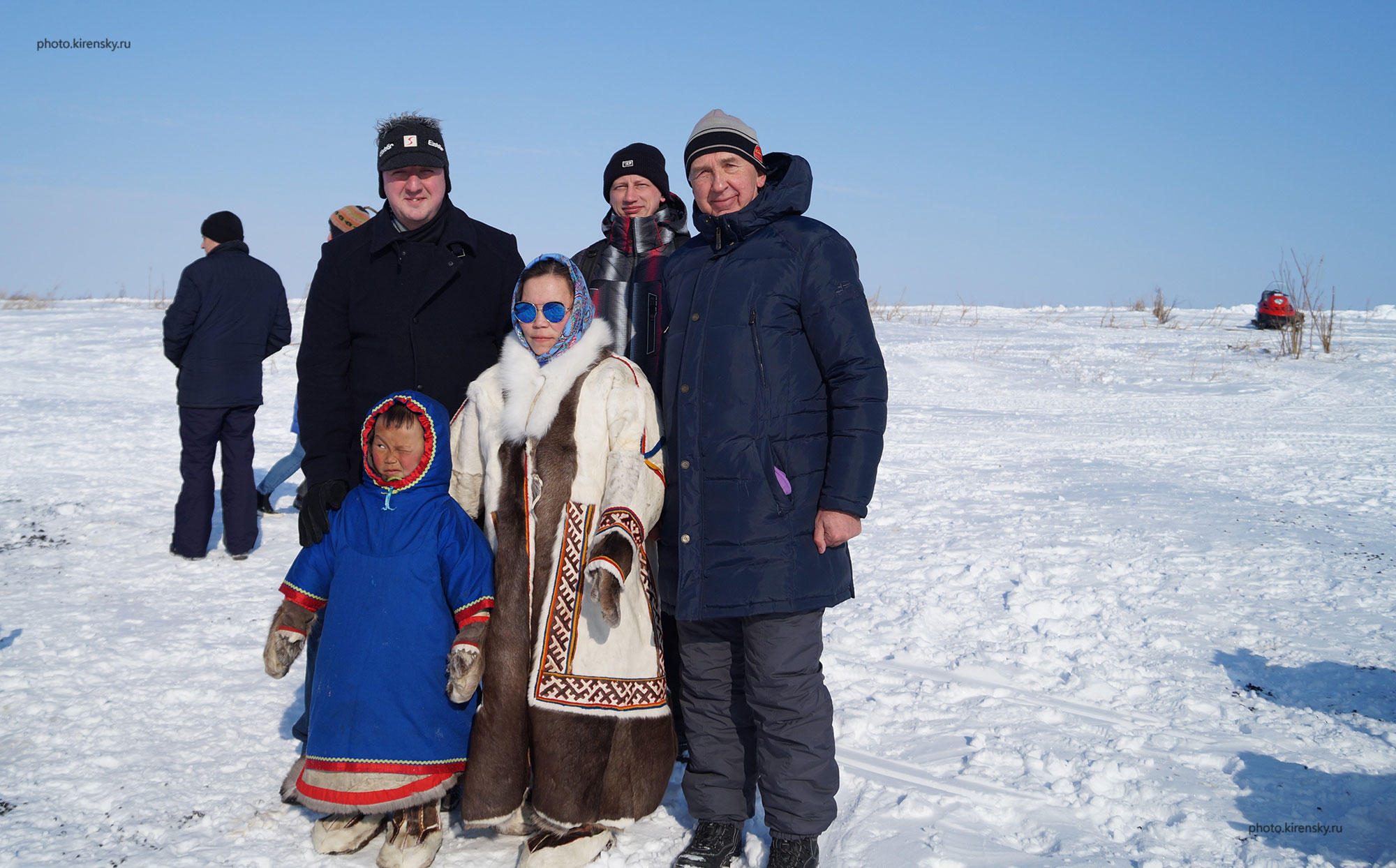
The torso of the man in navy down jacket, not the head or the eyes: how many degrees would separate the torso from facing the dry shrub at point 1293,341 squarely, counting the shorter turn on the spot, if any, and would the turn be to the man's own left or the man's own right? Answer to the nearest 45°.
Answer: approximately 180°

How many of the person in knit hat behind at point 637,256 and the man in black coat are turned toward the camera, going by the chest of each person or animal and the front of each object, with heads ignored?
2

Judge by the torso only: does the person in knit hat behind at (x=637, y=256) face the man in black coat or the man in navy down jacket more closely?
the man in navy down jacket

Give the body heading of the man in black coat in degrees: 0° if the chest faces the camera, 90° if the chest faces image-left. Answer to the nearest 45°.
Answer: approximately 0°

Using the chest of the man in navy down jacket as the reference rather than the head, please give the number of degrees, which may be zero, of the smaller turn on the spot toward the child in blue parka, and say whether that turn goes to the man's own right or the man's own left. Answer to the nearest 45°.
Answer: approximately 45° to the man's own right

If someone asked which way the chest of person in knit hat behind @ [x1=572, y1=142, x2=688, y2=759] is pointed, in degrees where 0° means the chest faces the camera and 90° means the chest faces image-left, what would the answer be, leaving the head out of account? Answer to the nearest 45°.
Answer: approximately 0°

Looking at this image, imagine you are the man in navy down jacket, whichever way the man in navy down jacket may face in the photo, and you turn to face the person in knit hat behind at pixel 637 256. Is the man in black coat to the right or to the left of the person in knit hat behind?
left

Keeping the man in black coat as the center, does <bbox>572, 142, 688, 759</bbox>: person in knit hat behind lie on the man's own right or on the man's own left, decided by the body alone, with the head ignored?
on the man's own left

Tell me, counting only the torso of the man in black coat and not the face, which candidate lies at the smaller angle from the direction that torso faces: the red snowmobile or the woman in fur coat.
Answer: the woman in fur coat
